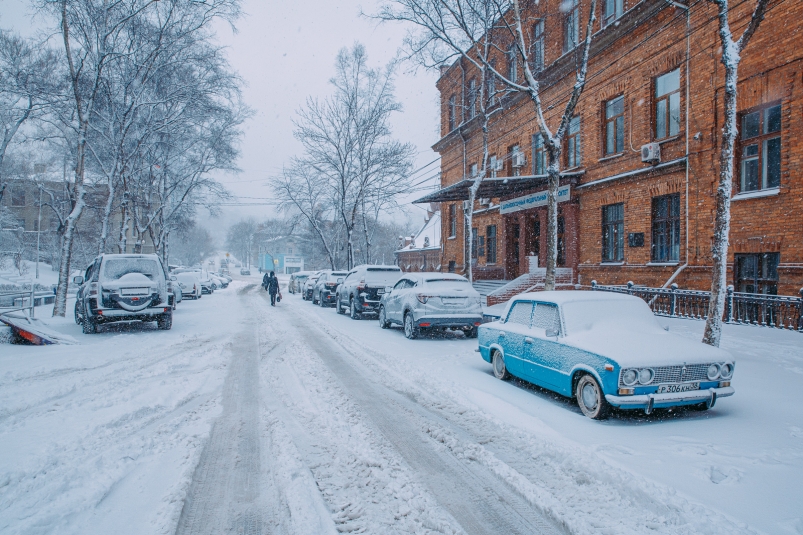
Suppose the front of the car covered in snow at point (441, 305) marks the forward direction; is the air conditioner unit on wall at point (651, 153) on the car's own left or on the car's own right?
on the car's own right

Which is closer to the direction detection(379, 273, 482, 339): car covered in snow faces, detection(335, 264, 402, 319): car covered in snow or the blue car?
the car covered in snow

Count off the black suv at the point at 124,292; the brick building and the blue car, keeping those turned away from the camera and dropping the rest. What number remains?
1

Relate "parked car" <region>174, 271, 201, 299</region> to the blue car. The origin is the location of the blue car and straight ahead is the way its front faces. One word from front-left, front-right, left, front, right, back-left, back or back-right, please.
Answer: back

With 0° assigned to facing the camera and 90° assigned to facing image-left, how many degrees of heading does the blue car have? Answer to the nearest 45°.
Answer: approximately 315°

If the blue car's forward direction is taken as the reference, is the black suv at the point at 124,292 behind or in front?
behind

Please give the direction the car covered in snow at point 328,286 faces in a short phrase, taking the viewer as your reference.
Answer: facing away from the viewer and to the left of the viewer

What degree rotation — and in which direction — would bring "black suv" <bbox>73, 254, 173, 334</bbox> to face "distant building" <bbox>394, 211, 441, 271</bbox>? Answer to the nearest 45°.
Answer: approximately 45° to its right

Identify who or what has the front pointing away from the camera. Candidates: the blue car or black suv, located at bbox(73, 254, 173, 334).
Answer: the black suv

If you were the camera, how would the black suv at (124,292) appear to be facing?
facing away from the viewer

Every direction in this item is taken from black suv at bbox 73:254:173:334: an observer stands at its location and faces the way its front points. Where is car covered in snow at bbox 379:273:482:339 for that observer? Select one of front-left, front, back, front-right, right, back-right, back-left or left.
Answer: back-right

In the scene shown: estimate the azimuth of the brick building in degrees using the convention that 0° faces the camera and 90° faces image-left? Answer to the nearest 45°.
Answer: approximately 45°

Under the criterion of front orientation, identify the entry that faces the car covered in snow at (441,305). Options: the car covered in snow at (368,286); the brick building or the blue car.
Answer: the brick building

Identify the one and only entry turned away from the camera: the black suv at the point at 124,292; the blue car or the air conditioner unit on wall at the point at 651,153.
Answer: the black suv
